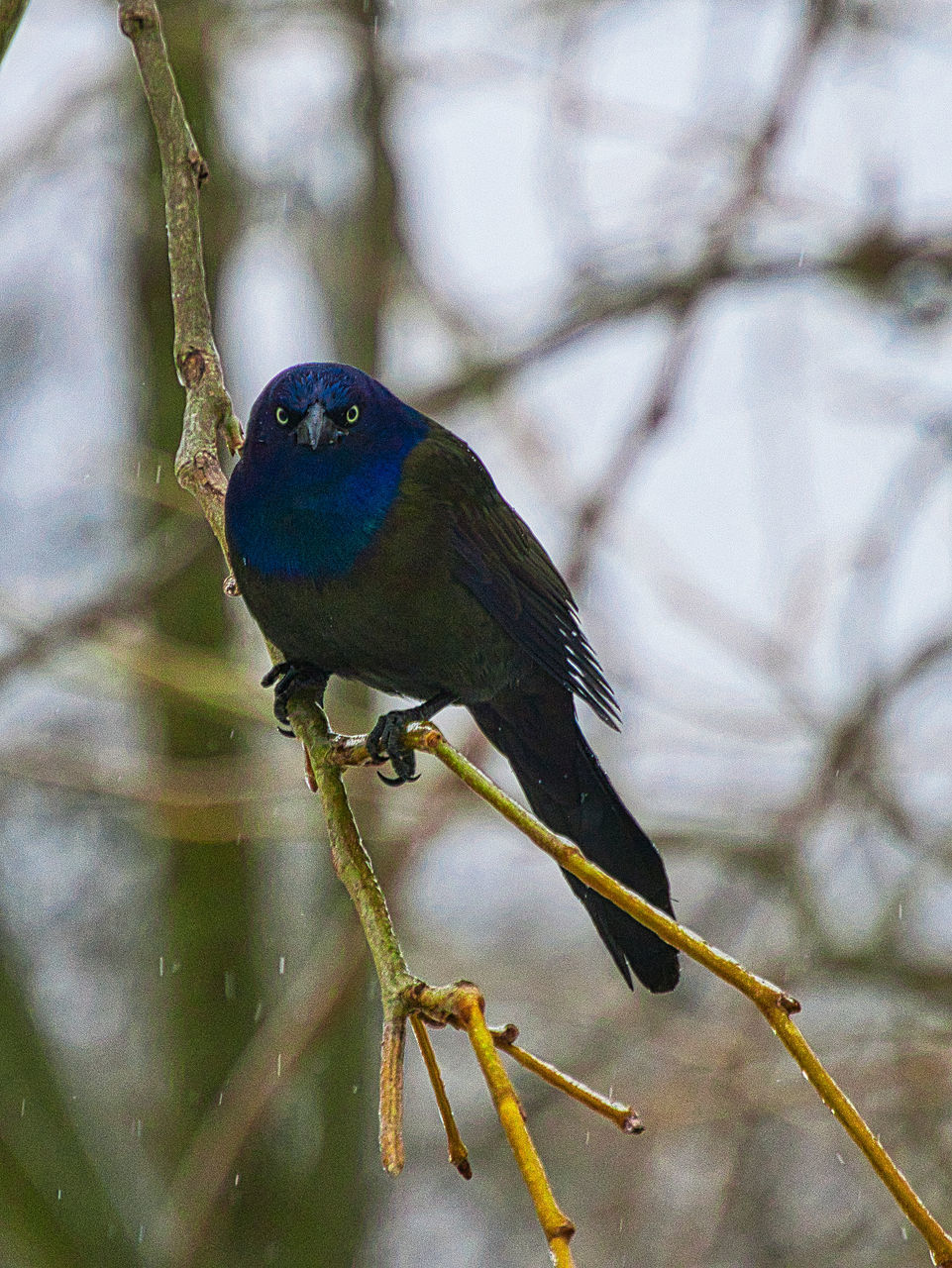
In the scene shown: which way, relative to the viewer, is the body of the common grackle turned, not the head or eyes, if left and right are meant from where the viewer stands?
facing the viewer and to the left of the viewer
